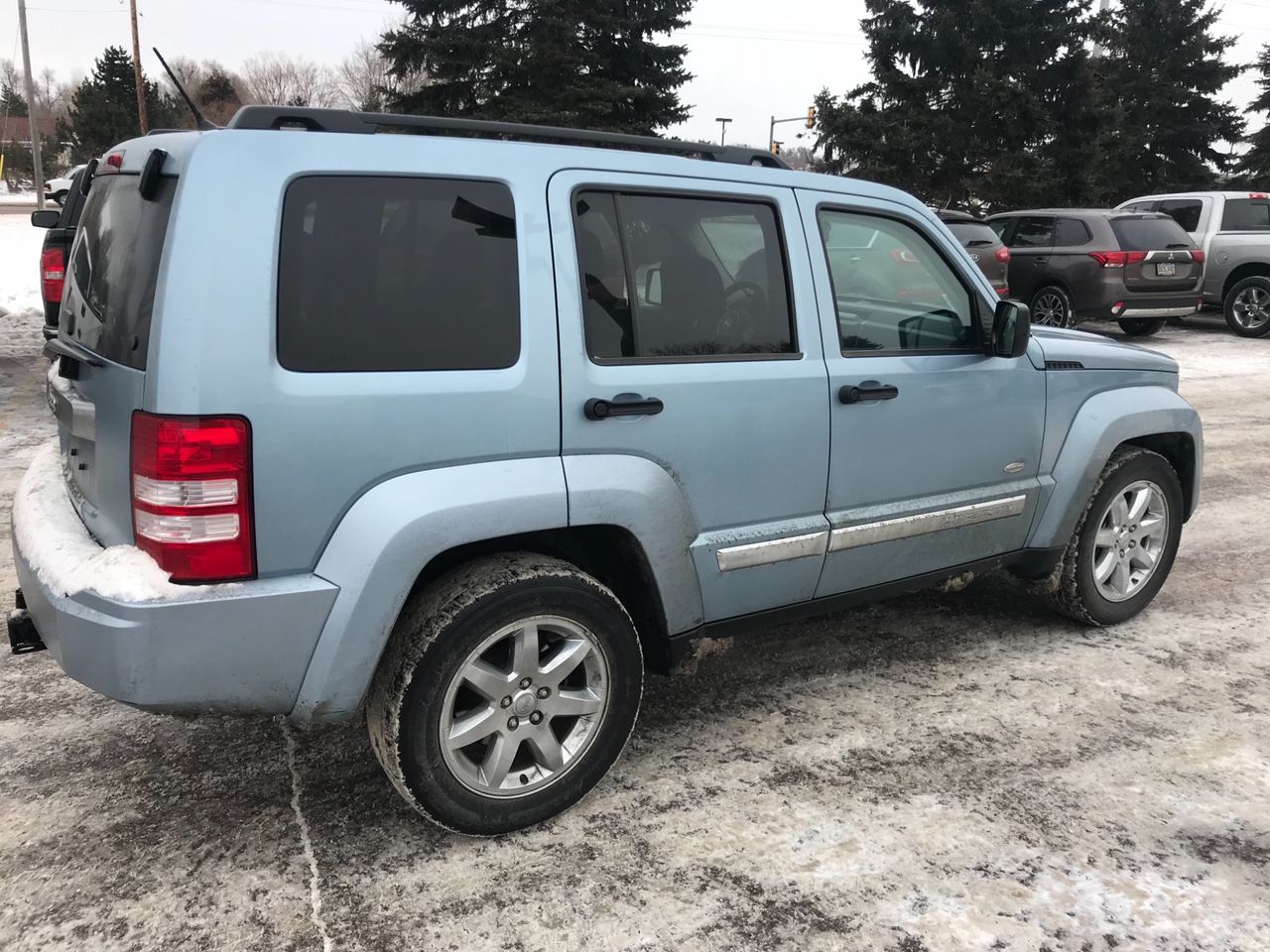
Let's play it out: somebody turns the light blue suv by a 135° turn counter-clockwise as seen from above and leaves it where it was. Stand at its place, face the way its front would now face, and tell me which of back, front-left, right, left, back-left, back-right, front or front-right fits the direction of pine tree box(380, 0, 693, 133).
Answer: right

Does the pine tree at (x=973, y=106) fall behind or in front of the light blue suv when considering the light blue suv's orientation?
in front

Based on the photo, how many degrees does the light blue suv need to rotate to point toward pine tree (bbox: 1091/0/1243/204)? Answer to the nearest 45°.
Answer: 0° — it already faces it

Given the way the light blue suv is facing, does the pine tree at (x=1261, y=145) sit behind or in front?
in front

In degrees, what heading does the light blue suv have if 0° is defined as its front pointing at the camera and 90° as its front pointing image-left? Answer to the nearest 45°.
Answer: approximately 225°

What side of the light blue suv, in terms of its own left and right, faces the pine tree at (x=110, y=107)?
left
